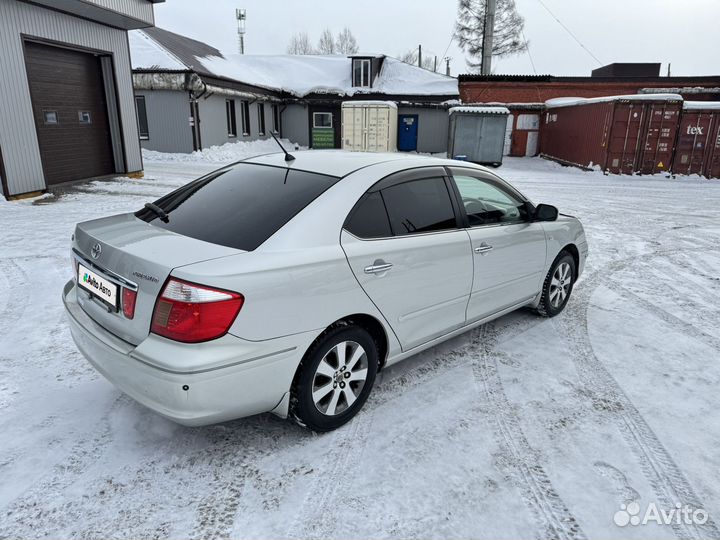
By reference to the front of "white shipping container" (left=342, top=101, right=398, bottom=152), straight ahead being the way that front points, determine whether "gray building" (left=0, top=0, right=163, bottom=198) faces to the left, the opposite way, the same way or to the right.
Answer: to the left

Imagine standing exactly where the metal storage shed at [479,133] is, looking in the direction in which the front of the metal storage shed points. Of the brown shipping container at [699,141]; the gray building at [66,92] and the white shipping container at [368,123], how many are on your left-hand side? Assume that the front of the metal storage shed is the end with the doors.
1

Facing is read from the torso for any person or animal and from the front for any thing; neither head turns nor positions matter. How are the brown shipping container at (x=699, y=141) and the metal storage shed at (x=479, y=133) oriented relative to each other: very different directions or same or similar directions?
same or similar directions

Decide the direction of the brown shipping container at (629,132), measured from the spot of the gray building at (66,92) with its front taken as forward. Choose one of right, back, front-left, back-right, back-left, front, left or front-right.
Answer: front-left

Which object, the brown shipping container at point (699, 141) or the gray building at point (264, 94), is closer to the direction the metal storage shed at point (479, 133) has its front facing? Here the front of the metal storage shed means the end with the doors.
the brown shipping container

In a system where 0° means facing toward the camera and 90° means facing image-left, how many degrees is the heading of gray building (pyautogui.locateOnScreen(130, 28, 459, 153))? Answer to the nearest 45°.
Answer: approximately 0°

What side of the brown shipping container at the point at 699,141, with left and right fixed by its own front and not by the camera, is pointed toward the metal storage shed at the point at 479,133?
right

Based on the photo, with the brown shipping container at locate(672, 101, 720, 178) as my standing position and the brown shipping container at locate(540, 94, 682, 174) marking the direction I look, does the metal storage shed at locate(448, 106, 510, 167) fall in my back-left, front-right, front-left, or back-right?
front-right

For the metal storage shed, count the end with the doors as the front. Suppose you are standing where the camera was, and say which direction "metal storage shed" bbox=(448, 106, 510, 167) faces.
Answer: facing the viewer

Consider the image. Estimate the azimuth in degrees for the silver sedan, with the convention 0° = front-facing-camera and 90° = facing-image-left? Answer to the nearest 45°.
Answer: approximately 225°

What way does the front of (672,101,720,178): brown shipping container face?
toward the camera

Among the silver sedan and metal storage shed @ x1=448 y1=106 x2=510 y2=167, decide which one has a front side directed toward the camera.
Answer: the metal storage shed

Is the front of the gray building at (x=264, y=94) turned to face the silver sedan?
yes

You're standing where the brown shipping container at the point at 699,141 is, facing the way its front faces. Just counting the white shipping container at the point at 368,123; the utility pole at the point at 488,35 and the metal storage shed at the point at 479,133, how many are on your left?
0

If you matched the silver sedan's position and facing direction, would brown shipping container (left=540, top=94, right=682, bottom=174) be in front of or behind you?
in front

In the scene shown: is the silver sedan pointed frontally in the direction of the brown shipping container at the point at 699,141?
yes

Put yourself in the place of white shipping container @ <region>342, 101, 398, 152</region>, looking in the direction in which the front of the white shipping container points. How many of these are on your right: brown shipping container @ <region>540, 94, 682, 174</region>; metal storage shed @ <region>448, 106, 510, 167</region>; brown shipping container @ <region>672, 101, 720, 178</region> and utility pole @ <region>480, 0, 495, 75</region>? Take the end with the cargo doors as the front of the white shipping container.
0
